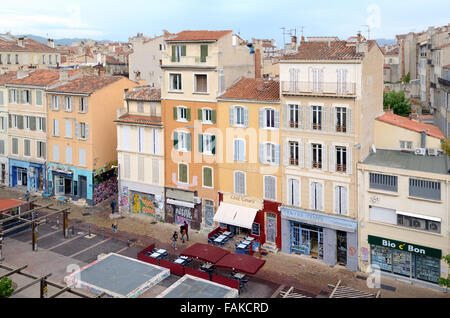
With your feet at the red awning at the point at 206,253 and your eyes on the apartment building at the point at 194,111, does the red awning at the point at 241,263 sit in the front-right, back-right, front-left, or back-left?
back-right

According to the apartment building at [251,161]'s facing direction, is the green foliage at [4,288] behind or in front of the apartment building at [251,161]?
in front

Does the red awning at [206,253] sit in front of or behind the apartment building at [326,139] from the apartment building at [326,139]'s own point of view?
in front

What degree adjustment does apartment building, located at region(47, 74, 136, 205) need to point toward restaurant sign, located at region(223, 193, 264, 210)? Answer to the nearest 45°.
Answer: approximately 90° to its left

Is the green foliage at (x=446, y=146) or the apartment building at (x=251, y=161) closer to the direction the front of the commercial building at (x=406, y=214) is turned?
the apartment building

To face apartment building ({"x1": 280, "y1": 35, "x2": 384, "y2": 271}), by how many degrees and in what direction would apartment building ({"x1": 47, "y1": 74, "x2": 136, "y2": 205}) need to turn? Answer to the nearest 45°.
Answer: approximately 90° to its left
